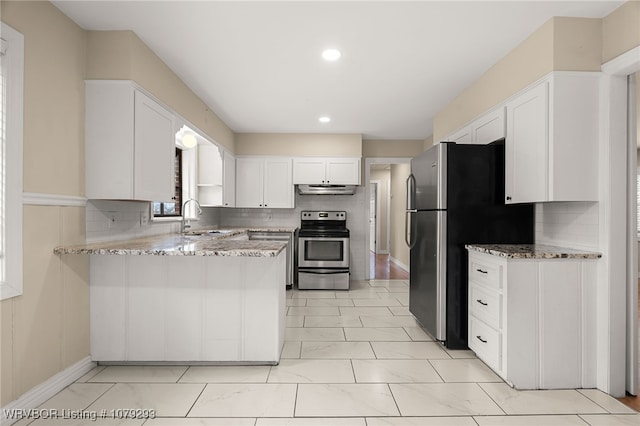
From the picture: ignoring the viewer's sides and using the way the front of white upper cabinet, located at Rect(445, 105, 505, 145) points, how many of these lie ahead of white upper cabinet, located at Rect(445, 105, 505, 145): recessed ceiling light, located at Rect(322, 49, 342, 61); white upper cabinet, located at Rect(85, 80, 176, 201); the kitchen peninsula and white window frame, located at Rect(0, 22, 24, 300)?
4

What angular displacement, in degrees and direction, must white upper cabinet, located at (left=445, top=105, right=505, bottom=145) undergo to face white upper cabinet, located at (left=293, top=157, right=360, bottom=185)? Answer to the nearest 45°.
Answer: approximately 90° to its right

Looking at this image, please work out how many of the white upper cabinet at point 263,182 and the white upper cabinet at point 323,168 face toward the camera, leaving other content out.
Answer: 2

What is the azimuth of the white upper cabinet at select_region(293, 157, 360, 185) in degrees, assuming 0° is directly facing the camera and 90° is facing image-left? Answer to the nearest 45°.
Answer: approximately 0°

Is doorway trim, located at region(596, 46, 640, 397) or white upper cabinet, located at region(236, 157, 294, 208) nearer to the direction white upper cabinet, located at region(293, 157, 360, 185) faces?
the doorway trim

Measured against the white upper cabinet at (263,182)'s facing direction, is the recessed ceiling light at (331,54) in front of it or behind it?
in front

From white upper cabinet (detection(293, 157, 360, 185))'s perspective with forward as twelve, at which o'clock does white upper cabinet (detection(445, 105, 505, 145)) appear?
white upper cabinet (detection(445, 105, 505, 145)) is roughly at 11 o'clock from white upper cabinet (detection(293, 157, 360, 185)).

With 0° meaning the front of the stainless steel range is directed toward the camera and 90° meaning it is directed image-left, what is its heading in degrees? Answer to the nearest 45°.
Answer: approximately 0°
